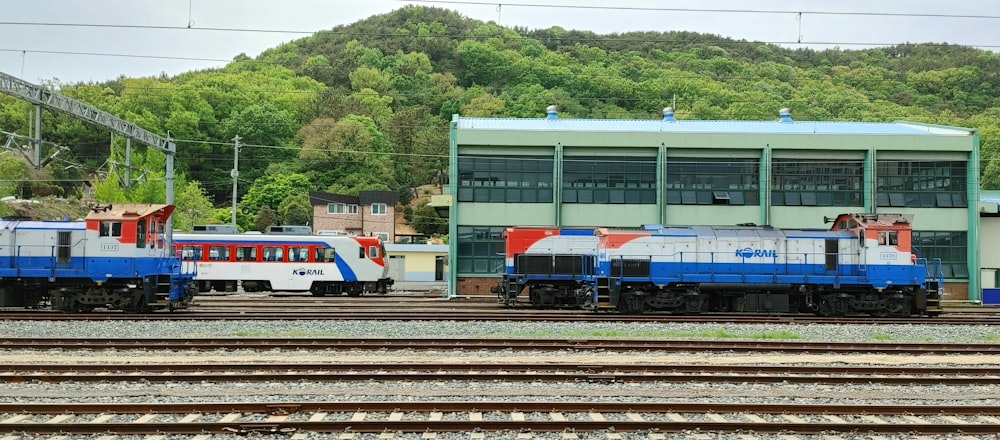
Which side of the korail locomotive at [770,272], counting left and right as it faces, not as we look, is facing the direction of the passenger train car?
back

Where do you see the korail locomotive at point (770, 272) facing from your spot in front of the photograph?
facing to the right of the viewer

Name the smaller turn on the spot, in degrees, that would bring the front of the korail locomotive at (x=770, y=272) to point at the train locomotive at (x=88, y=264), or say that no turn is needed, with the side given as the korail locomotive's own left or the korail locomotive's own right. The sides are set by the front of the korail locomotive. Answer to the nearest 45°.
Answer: approximately 180°
